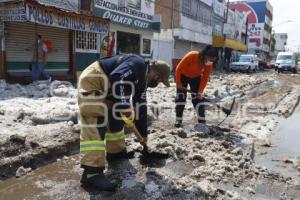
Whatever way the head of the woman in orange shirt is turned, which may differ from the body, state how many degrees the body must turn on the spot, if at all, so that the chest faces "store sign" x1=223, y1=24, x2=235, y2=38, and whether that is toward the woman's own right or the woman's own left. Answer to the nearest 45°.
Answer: approximately 135° to the woman's own left

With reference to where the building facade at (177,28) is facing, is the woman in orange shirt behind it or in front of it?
in front

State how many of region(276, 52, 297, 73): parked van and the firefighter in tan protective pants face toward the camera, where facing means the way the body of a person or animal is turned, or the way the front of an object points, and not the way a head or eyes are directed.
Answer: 1

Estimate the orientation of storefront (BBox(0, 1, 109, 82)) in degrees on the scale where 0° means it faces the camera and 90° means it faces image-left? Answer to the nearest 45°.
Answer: approximately 315°

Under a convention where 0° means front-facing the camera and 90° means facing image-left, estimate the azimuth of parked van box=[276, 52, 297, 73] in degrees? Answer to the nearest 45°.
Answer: approximately 0°

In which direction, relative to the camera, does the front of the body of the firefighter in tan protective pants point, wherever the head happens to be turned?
to the viewer's right

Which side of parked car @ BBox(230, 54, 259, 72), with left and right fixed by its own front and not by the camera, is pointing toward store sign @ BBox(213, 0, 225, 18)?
right

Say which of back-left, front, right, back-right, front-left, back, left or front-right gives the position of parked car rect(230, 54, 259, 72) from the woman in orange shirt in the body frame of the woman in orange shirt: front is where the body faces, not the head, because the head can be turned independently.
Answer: back-left

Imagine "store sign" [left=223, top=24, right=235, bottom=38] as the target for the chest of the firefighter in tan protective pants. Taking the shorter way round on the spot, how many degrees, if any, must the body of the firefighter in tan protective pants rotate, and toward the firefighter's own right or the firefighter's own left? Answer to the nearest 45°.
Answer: approximately 90° to the firefighter's own left

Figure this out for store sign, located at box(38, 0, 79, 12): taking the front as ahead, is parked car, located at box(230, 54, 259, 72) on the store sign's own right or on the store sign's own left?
on the store sign's own left

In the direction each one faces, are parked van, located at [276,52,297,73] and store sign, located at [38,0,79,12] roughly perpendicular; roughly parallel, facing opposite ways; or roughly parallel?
roughly perpendicular
